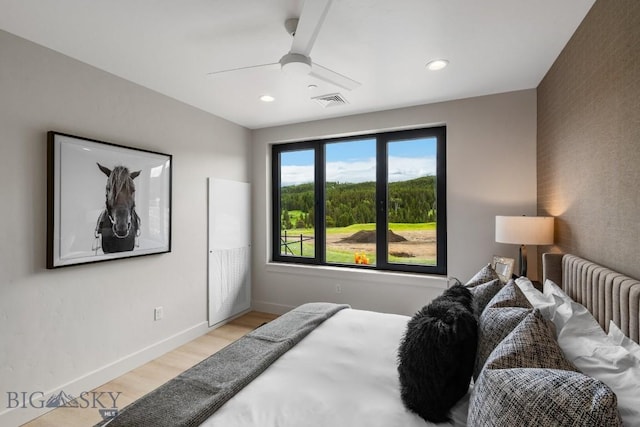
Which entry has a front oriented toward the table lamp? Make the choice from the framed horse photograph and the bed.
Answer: the framed horse photograph

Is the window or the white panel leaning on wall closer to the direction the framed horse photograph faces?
the window

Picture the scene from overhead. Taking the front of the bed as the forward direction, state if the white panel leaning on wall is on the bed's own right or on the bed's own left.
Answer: on the bed's own right

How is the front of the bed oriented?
to the viewer's left

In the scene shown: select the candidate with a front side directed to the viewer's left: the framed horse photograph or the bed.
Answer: the bed

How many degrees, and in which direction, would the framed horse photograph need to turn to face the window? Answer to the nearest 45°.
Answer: approximately 45° to its left

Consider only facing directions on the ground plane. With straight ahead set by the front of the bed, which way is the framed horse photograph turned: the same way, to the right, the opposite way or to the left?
the opposite way

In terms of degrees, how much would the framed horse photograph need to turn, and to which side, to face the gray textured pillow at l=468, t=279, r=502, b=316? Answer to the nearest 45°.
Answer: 0° — it already faces it

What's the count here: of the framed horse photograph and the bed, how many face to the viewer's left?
1
